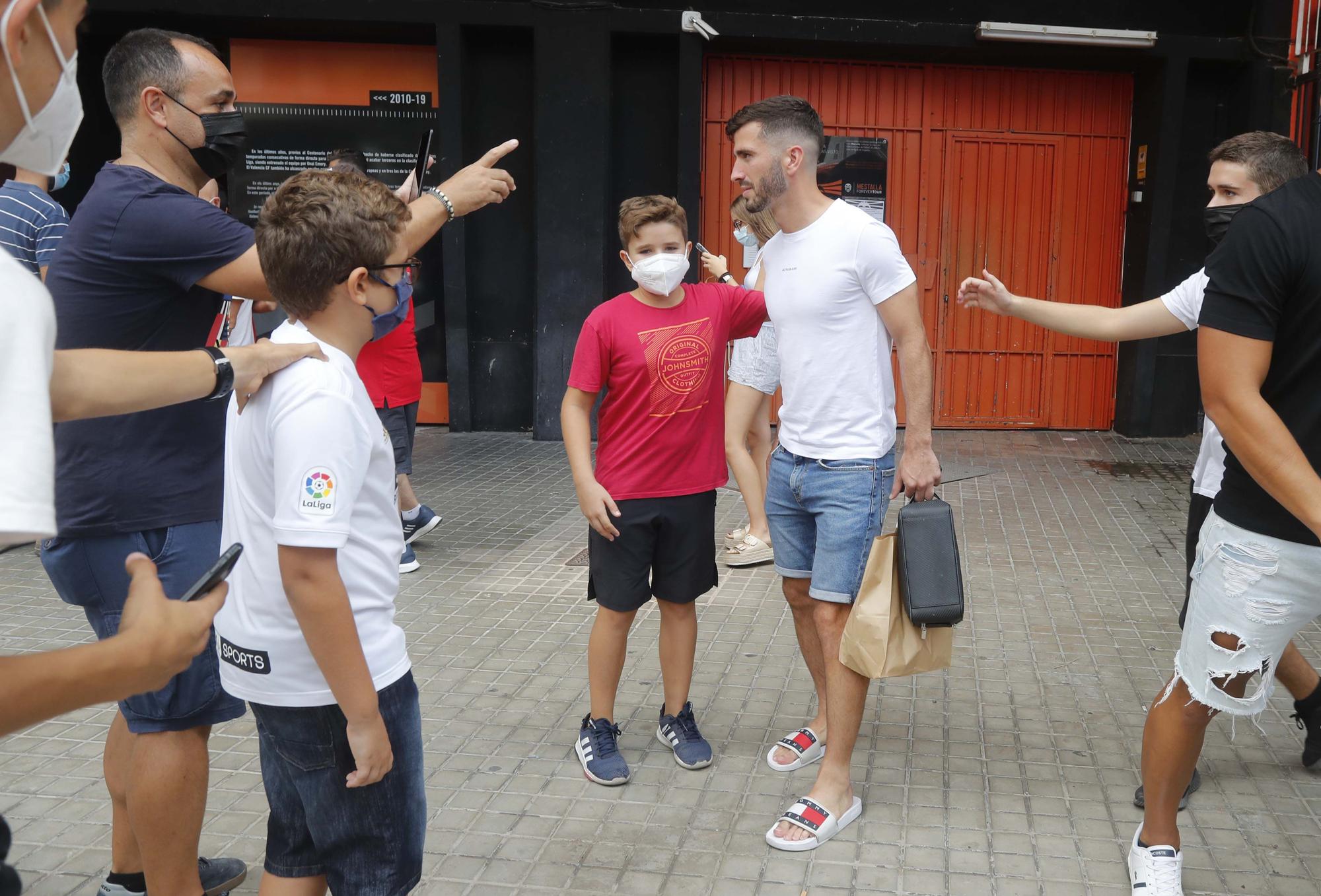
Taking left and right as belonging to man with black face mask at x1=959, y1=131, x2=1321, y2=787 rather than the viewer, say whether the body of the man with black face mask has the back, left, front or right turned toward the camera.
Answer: left

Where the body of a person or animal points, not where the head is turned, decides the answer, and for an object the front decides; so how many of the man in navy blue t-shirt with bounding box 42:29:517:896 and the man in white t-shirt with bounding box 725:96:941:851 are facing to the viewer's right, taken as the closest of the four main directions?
1

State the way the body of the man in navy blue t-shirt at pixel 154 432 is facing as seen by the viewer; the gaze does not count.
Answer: to the viewer's right

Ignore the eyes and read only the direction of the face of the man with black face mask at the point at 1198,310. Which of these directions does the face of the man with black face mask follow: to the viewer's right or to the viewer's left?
to the viewer's left

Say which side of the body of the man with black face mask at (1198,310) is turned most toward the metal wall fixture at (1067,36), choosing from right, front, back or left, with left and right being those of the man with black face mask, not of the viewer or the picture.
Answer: right

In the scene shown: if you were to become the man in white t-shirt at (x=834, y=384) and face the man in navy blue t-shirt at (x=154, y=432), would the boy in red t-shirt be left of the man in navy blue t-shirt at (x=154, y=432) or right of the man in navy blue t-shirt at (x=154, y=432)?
right

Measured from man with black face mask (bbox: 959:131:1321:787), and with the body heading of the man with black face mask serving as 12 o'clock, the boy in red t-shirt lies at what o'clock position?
The boy in red t-shirt is roughly at 11 o'clock from the man with black face mask.

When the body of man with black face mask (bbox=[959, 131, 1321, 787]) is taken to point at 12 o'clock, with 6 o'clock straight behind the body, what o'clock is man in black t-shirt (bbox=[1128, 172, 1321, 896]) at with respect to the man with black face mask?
The man in black t-shirt is roughly at 9 o'clock from the man with black face mask.

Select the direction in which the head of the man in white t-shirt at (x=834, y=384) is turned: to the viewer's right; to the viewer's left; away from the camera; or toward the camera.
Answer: to the viewer's left

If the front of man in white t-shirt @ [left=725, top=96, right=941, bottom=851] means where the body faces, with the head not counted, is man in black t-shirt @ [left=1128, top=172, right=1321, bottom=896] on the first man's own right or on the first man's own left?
on the first man's own left

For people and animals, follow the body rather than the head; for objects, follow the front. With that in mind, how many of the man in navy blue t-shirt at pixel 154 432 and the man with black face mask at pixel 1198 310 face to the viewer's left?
1

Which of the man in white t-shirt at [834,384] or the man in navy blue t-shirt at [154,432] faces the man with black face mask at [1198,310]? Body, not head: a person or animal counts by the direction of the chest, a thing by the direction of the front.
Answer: the man in navy blue t-shirt

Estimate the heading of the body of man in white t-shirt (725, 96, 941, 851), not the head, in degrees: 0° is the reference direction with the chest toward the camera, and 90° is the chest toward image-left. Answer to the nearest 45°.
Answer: approximately 45°

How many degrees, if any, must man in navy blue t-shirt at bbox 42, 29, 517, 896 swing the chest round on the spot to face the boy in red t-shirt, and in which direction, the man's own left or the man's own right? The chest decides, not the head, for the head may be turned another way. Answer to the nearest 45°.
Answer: approximately 45° to the man's own left
